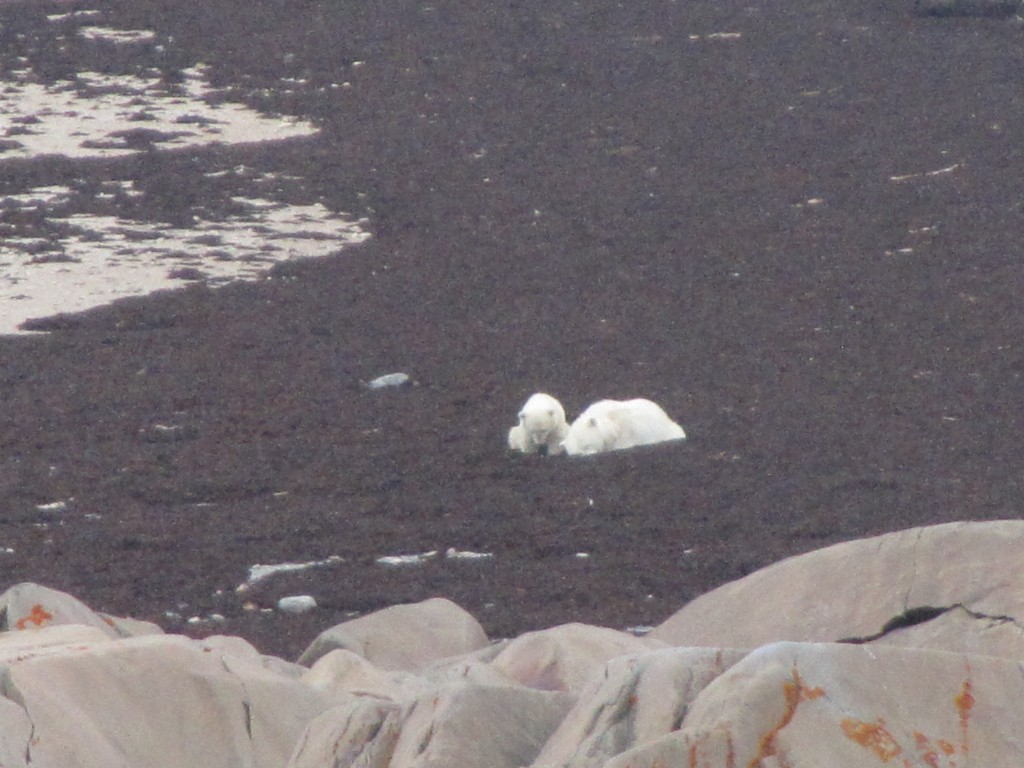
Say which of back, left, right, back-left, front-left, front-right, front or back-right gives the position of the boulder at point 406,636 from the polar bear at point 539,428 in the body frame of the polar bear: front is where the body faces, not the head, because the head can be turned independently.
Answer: front

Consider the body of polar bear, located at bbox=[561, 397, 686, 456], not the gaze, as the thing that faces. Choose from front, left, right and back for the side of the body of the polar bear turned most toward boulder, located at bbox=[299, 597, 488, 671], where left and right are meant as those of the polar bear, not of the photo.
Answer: left

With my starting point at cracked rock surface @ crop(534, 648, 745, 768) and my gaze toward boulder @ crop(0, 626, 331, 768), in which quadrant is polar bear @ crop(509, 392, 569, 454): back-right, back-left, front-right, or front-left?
front-right

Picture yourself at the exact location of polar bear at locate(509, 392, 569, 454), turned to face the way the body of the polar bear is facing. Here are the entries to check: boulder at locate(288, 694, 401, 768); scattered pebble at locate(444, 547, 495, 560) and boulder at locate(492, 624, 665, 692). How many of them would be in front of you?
3

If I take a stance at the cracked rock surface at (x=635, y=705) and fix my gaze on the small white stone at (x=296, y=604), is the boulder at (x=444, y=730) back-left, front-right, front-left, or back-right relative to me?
front-left

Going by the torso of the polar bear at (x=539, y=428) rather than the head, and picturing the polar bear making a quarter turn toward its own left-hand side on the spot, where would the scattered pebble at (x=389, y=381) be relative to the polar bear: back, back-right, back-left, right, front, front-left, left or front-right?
back-left

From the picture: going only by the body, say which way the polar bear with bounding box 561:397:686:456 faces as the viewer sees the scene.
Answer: to the viewer's left

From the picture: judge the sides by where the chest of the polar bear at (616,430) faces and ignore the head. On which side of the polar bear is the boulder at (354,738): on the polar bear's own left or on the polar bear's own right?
on the polar bear's own left

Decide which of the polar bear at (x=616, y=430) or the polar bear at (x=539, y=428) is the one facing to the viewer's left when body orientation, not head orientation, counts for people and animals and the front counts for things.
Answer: the polar bear at (x=616, y=430)

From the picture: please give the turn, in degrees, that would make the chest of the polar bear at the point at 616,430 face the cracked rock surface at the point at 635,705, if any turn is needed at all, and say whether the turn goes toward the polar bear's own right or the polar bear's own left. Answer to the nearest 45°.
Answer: approximately 90° to the polar bear's own left

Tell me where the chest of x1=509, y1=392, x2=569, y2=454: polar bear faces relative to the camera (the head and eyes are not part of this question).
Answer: toward the camera

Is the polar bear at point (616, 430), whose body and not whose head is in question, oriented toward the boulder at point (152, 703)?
no

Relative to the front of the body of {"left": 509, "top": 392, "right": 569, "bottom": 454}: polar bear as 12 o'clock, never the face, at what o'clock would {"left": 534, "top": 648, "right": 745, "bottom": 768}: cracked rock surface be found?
The cracked rock surface is roughly at 12 o'clock from the polar bear.

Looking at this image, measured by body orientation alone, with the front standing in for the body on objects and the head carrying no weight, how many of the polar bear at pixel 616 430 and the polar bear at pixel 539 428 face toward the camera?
1

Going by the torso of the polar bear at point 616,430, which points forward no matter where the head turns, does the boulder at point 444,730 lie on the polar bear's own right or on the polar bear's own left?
on the polar bear's own left

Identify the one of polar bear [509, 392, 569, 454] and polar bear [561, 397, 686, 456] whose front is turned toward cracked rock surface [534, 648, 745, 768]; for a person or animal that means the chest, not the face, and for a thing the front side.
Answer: the polar bear [509, 392, 569, 454]

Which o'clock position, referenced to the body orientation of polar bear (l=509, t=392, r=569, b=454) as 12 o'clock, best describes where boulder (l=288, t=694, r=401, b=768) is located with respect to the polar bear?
The boulder is roughly at 12 o'clock from the polar bear.

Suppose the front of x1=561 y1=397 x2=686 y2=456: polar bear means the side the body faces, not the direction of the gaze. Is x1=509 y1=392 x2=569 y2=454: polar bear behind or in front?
in front

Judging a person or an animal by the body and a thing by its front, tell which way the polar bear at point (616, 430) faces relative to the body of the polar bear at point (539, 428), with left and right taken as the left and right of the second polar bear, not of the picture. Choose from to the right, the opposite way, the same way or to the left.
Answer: to the right

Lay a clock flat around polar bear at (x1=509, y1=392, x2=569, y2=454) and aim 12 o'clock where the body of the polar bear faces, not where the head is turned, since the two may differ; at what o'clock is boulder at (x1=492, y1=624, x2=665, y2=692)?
The boulder is roughly at 12 o'clock from the polar bear.

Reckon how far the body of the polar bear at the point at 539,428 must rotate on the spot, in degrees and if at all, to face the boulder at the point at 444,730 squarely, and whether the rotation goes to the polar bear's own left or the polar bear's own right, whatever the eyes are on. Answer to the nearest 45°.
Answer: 0° — it already faces it

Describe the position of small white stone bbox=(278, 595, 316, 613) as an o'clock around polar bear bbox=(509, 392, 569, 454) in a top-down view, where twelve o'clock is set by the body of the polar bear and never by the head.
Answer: The small white stone is roughly at 1 o'clock from the polar bear.
